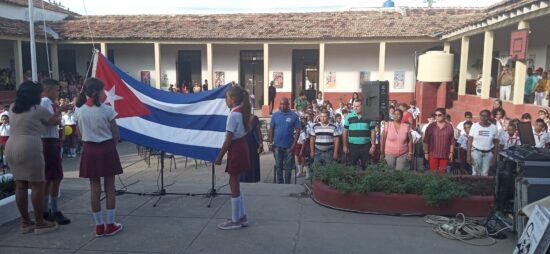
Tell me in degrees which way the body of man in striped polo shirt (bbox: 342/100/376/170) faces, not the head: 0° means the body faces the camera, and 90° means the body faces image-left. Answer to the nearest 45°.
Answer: approximately 0°

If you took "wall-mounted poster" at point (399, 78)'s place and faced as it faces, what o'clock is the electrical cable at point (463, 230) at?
The electrical cable is roughly at 12 o'clock from the wall-mounted poster.

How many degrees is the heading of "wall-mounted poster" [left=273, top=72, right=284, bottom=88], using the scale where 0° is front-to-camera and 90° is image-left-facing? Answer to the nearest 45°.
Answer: approximately 0°

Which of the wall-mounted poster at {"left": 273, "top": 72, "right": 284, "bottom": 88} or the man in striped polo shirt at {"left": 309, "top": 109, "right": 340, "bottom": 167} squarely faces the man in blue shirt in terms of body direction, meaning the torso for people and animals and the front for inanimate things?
the wall-mounted poster

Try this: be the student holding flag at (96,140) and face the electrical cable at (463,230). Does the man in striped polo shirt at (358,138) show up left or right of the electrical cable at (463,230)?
left

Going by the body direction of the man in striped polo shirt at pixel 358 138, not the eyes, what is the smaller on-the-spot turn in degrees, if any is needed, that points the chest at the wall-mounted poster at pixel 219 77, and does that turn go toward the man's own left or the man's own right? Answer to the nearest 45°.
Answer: approximately 135° to the man's own right

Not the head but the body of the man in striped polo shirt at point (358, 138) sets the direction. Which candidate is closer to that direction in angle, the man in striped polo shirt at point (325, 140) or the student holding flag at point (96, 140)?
the student holding flag

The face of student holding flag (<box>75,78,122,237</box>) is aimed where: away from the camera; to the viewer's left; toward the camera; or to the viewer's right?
away from the camera
